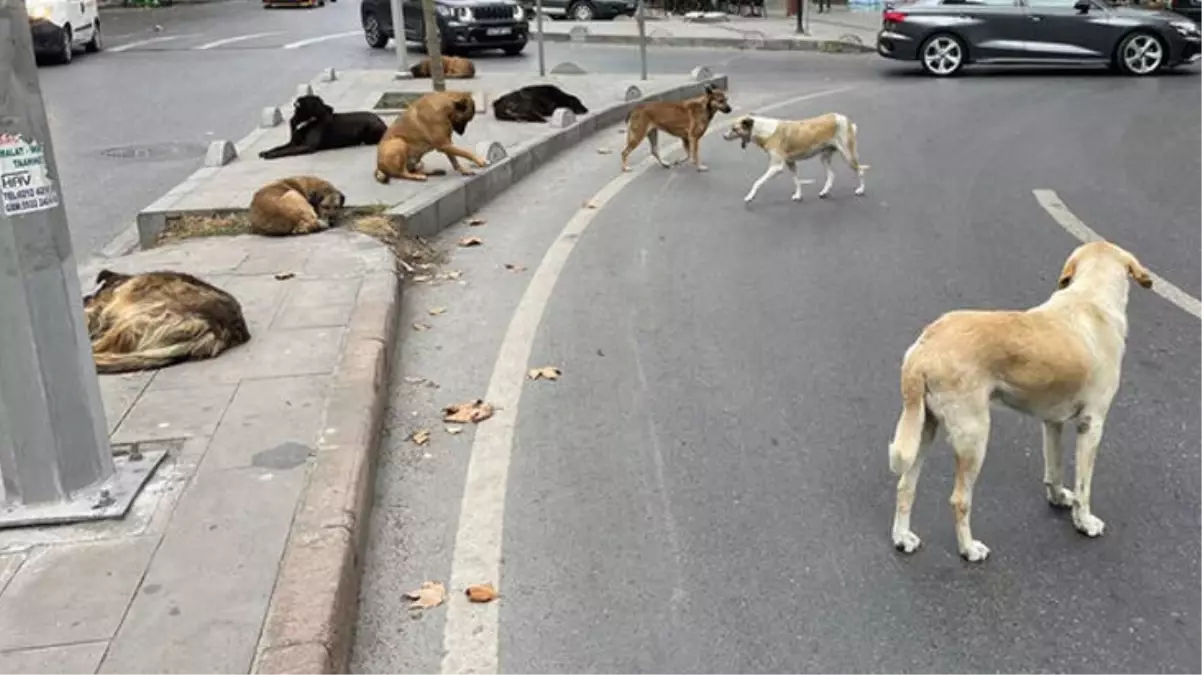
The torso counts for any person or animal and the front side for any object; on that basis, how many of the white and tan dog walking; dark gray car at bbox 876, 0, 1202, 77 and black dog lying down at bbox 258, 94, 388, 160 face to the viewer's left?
2

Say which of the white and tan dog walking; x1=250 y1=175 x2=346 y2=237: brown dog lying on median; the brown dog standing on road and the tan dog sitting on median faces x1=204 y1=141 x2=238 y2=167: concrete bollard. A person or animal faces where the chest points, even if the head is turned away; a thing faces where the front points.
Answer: the white and tan dog walking

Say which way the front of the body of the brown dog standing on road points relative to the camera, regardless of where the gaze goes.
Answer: to the viewer's right

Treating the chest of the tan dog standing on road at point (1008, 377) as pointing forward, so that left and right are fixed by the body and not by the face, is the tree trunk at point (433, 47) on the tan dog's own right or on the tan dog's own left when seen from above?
on the tan dog's own left

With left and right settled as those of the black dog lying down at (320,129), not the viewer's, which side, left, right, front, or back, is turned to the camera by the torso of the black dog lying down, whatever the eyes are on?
left

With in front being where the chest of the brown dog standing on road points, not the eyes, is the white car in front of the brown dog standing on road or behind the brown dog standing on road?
behind

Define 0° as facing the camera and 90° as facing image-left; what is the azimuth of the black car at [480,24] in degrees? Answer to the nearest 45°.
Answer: approximately 315°

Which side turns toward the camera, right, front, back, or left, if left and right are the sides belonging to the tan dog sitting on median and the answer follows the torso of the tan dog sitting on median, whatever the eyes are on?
right

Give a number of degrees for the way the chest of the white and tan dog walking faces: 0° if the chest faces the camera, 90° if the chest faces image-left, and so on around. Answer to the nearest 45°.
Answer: approximately 90°

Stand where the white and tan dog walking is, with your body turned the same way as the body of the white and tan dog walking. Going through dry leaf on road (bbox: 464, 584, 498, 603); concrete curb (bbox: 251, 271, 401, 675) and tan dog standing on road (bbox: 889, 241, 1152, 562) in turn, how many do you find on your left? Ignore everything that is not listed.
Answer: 3

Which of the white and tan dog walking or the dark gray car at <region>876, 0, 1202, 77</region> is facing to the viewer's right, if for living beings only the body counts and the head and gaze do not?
the dark gray car

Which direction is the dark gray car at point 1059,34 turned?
to the viewer's right

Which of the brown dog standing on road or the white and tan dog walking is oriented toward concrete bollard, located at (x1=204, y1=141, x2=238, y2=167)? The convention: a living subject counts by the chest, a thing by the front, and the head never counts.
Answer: the white and tan dog walking

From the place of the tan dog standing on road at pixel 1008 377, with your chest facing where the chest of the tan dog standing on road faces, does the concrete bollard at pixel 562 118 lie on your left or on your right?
on your left

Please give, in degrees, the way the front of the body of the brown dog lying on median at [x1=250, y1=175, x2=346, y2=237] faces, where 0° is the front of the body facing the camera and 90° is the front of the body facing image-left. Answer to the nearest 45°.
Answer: approximately 270°

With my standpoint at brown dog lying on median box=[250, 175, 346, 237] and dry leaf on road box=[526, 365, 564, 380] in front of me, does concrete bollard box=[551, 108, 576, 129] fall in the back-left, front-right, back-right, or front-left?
back-left

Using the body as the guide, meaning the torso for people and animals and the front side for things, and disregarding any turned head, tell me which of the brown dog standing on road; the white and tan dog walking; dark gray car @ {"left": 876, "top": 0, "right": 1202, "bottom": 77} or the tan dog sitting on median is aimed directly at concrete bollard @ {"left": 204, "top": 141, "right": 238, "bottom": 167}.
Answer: the white and tan dog walking

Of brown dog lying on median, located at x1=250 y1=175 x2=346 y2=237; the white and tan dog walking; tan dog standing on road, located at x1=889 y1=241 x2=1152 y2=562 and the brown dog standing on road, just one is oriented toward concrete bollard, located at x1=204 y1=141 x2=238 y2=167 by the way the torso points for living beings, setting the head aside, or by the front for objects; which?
the white and tan dog walking

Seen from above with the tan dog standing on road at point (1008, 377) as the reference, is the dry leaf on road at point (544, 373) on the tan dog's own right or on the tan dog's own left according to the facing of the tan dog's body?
on the tan dog's own left
